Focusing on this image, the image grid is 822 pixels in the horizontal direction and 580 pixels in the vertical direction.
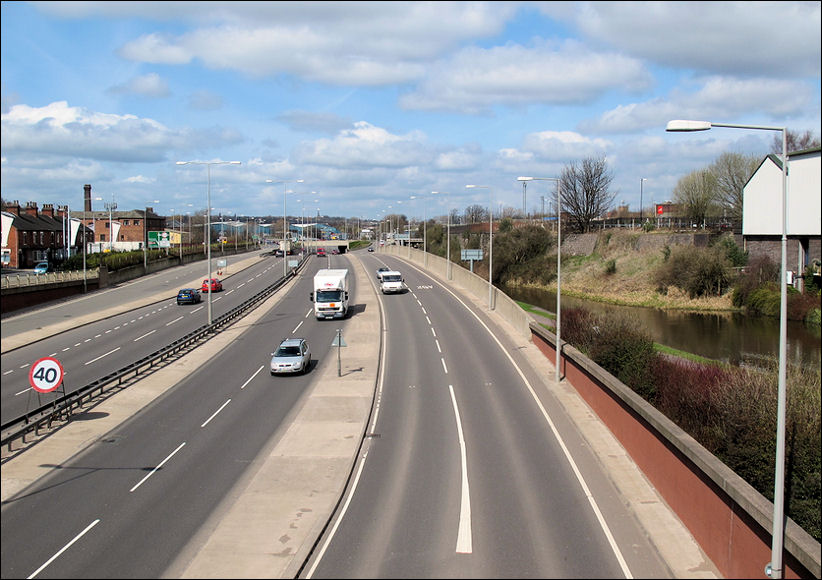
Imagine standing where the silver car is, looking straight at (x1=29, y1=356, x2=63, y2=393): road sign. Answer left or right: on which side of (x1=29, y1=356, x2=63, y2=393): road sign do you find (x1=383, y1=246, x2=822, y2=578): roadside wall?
left

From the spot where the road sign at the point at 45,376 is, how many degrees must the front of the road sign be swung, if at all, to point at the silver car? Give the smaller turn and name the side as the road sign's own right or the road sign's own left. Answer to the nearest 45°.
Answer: approximately 135° to the road sign's own left

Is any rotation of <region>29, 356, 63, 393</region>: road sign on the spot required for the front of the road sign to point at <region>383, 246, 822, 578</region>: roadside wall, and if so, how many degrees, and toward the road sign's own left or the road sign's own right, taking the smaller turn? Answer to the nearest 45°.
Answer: approximately 45° to the road sign's own left

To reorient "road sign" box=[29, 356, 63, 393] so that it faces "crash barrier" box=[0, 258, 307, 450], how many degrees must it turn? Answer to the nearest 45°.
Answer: approximately 180°

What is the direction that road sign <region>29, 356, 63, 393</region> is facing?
toward the camera
